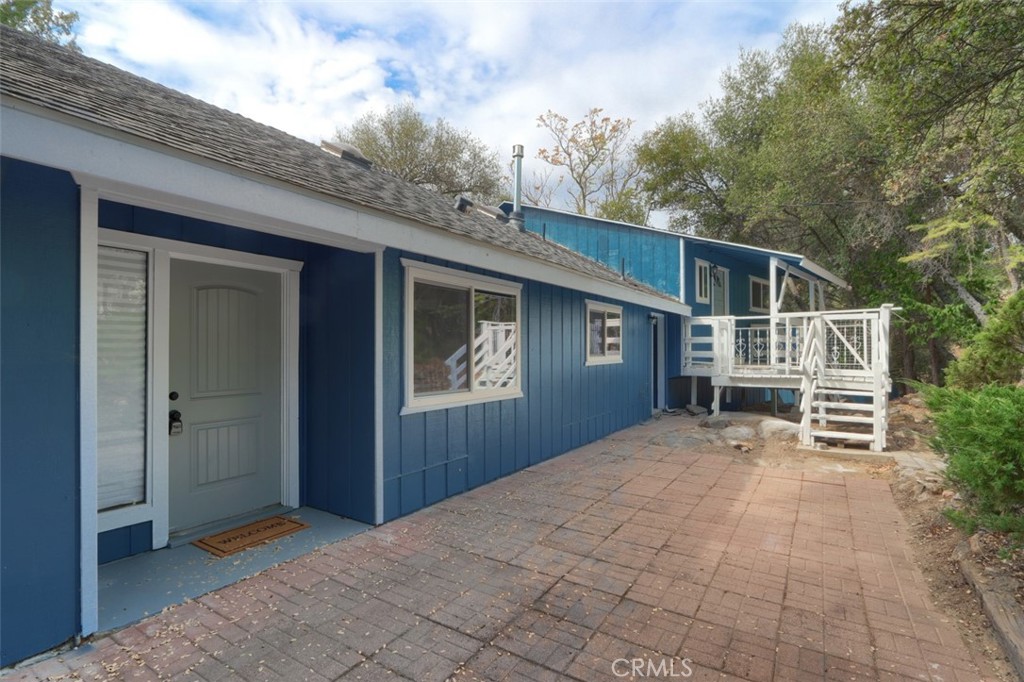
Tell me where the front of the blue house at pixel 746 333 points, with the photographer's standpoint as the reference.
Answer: facing the viewer and to the right of the viewer

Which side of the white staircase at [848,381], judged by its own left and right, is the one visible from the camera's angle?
front

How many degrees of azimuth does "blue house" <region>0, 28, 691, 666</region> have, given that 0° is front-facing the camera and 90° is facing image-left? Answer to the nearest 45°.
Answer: approximately 315°

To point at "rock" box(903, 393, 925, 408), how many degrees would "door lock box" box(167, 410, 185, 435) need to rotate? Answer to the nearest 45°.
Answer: approximately 45° to its left

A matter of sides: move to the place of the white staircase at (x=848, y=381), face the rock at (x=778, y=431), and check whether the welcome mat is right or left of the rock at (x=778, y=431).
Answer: left

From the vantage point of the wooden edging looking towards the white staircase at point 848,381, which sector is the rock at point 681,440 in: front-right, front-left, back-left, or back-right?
front-left

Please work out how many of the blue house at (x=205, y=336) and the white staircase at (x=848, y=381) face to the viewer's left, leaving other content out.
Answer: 0

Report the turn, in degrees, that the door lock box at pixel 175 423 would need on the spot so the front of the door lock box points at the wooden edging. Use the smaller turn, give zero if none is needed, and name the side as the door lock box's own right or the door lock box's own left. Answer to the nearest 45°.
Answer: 0° — it already faces it

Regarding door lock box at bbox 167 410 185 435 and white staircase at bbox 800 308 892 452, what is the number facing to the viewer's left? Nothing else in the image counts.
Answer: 0

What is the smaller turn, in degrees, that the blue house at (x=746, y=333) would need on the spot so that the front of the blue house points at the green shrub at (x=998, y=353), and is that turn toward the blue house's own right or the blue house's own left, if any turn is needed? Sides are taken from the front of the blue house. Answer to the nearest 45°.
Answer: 0° — it already faces it

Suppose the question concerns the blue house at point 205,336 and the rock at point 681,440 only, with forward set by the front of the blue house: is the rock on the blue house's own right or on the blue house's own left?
on the blue house's own left

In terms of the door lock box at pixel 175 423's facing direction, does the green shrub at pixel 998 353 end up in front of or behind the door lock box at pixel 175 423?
in front

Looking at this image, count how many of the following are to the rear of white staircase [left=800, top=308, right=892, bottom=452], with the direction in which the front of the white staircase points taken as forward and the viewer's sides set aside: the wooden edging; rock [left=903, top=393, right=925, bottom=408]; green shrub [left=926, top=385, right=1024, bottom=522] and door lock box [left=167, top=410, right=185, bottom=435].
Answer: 1

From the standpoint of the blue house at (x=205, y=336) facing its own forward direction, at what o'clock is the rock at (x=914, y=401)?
The rock is roughly at 10 o'clock from the blue house.

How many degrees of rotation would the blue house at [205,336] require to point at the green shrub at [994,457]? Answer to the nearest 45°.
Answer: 0° — it already faces it
